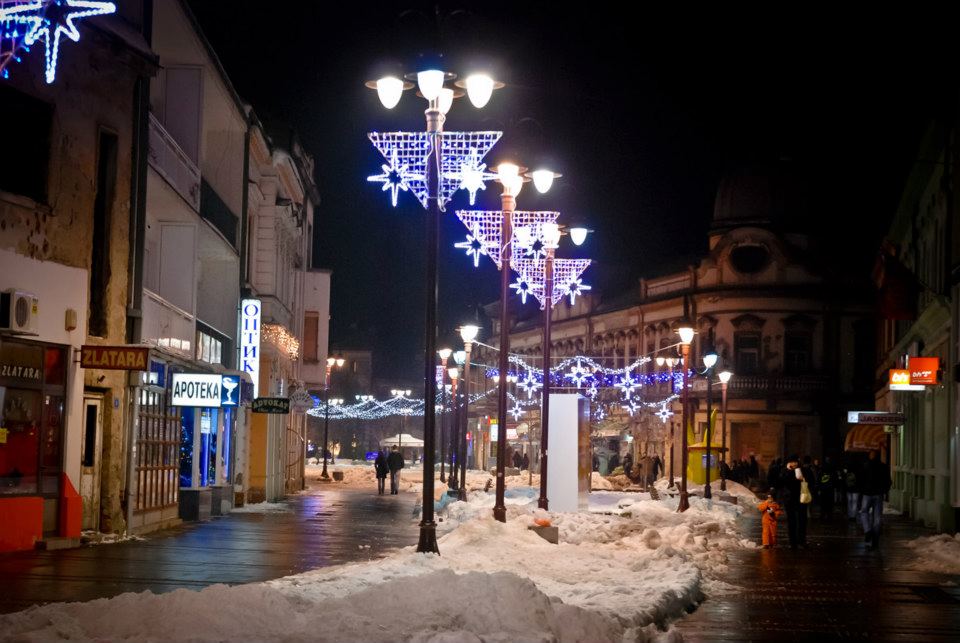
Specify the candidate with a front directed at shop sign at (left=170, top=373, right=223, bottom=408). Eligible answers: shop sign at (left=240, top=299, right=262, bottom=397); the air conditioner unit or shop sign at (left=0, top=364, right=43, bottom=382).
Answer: shop sign at (left=240, top=299, right=262, bottom=397)

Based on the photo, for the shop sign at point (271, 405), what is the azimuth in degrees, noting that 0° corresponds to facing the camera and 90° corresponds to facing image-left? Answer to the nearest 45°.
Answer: approximately 0°

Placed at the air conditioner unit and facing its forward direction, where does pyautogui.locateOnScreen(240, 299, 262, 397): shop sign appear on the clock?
The shop sign is roughly at 8 o'clock from the air conditioner unit.

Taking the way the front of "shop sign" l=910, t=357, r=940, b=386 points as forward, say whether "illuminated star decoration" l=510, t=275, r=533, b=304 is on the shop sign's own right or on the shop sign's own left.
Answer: on the shop sign's own right

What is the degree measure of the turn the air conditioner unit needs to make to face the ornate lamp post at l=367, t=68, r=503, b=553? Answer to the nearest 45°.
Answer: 0° — it already faces it

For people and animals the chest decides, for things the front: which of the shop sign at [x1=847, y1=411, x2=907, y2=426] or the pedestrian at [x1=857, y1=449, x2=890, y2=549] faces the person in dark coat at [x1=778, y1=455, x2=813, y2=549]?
the shop sign

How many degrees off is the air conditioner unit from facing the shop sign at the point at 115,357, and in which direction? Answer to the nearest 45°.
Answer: approximately 90° to its left

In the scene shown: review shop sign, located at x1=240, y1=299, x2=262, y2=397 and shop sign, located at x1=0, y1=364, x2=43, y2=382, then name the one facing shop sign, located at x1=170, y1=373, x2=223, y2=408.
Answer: shop sign, located at x1=240, y1=299, x2=262, y2=397

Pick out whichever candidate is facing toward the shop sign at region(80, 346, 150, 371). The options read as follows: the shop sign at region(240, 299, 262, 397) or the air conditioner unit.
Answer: the shop sign at region(240, 299, 262, 397)

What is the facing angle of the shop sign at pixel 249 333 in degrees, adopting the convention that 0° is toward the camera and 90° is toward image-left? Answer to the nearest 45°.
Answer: approximately 0°
